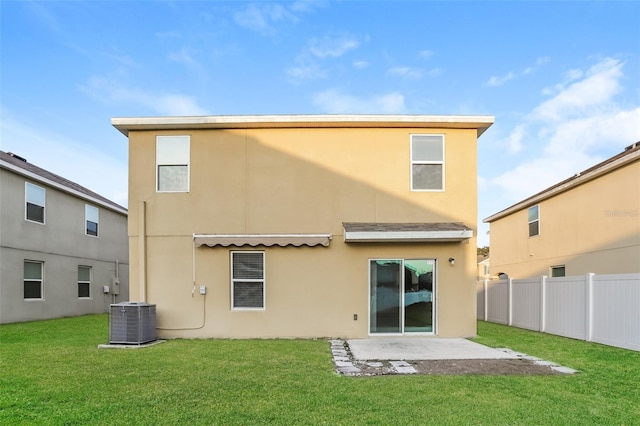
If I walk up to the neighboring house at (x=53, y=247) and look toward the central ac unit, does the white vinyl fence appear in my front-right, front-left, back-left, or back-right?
front-left

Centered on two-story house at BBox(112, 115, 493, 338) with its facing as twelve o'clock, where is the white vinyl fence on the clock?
The white vinyl fence is roughly at 3 o'clock from the two-story house.

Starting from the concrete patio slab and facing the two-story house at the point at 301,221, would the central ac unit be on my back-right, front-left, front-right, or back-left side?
front-left

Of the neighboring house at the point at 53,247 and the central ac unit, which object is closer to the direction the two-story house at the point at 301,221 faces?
the neighboring house

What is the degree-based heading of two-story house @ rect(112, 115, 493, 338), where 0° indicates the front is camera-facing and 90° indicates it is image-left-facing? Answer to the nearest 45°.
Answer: approximately 180°

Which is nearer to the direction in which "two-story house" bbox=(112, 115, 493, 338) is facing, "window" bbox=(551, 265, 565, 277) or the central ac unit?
the window

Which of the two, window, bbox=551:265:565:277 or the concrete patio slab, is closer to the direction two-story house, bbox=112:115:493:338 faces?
the window

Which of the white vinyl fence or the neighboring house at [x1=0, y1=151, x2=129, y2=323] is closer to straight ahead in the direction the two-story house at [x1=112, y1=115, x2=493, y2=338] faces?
the neighboring house
